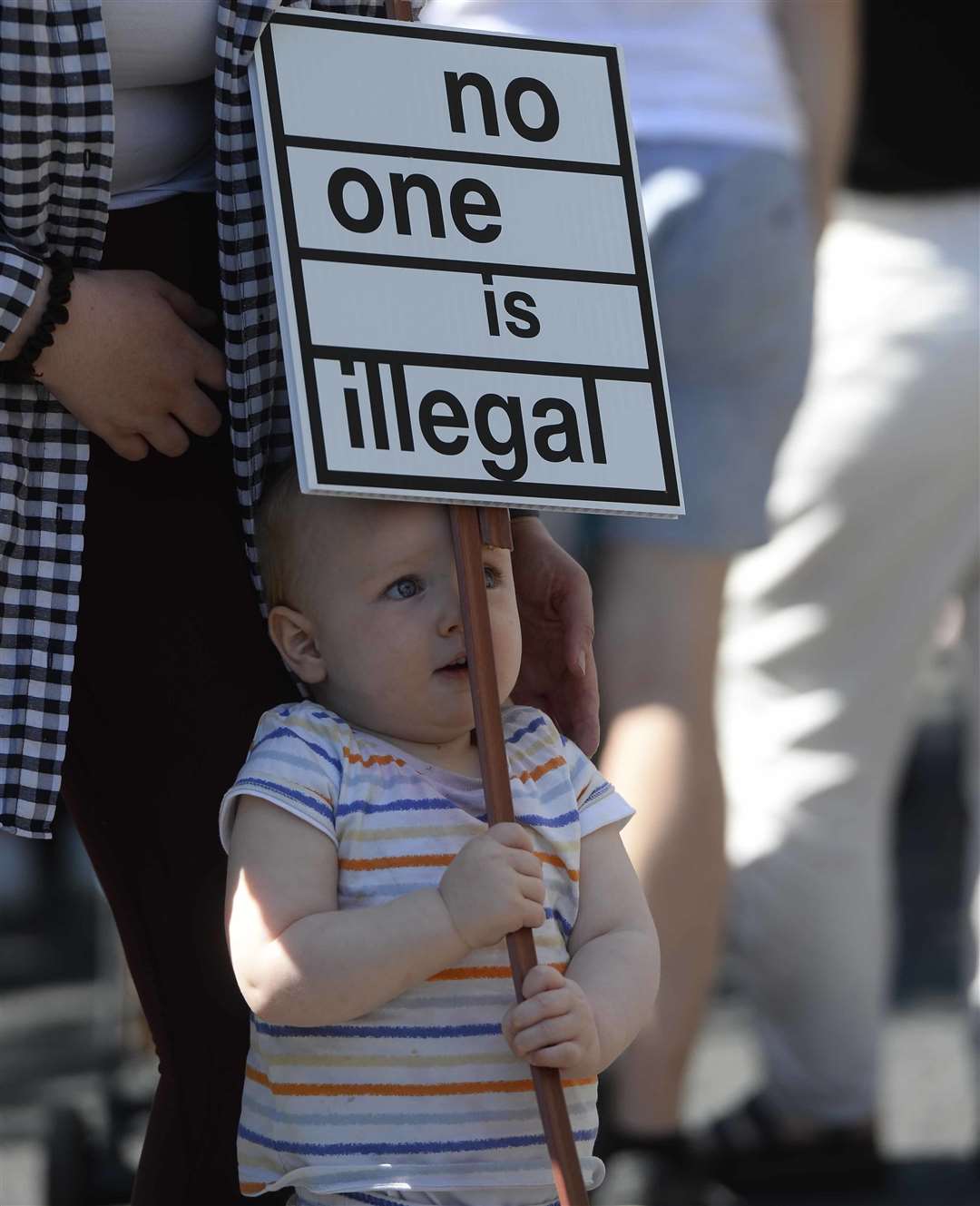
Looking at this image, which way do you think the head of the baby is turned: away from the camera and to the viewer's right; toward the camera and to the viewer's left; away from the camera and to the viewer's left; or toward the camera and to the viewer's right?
toward the camera and to the viewer's right

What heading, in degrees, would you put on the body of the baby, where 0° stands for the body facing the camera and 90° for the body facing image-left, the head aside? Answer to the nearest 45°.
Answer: approximately 315°

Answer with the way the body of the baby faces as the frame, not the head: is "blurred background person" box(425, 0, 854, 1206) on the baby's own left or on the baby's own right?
on the baby's own left
